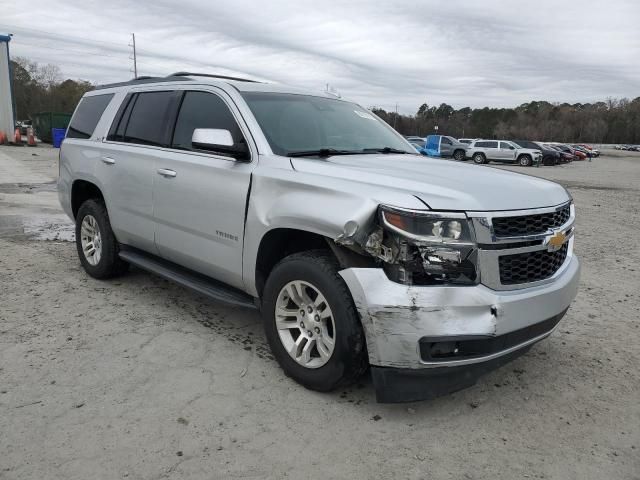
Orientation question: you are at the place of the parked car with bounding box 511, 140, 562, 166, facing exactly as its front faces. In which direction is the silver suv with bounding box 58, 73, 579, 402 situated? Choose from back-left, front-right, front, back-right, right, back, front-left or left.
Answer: front-right

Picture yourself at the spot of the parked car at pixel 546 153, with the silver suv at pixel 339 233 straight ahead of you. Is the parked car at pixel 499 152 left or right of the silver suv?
right

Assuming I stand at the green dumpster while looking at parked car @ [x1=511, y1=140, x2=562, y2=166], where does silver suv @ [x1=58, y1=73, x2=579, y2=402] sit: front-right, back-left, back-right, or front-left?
front-right

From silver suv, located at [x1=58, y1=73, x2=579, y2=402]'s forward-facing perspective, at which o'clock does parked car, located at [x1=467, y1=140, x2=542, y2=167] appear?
The parked car is roughly at 8 o'clock from the silver suv.

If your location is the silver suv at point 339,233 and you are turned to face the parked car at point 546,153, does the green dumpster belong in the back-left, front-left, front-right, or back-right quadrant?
front-left

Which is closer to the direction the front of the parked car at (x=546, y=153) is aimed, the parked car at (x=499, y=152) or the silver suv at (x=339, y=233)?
the silver suv

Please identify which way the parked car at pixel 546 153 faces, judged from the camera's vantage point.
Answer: facing the viewer and to the right of the viewer

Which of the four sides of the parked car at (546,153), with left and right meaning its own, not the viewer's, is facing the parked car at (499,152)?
right

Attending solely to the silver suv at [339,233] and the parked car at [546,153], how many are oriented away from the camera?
0

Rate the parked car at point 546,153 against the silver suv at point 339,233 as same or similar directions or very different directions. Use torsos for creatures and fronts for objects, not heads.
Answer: same or similar directions

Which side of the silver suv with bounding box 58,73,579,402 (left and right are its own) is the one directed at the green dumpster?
back
